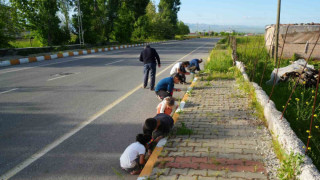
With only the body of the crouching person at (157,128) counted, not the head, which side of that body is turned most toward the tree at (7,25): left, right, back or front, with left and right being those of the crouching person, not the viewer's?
right

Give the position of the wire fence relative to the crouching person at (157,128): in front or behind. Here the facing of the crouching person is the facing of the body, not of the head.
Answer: behind

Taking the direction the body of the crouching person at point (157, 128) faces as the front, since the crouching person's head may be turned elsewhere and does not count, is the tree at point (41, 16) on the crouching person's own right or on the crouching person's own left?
on the crouching person's own right

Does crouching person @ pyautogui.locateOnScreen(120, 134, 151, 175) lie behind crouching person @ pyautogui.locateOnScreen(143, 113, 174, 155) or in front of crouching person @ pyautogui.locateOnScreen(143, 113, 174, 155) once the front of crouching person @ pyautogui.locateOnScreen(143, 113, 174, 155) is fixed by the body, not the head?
in front

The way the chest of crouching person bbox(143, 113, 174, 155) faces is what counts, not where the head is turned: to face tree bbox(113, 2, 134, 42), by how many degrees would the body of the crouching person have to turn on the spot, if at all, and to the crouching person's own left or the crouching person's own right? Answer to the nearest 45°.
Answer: approximately 135° to the crouching person's own right

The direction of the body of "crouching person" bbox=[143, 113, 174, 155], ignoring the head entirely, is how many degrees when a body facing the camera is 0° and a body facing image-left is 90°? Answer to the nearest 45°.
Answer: approximately 45°

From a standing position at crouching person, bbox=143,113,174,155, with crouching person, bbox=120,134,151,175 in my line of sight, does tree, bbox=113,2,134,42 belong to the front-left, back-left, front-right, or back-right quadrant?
back-right

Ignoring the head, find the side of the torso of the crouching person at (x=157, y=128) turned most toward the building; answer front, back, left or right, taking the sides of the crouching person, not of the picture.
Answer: back

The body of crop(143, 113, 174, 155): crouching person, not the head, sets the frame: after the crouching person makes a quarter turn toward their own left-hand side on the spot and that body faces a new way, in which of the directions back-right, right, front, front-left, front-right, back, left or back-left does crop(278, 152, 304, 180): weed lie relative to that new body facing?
front

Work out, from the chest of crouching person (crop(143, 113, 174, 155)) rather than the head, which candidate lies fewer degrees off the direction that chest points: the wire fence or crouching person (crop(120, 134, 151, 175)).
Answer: the crouching person

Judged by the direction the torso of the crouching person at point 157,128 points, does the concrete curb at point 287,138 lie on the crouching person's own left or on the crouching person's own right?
on the crouching person's own left
